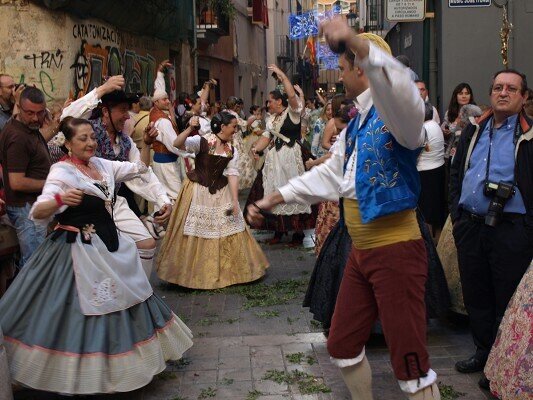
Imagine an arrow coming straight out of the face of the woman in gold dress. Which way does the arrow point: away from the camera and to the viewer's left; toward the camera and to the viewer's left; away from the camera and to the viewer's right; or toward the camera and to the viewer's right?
toward the camera and to the viewer's right

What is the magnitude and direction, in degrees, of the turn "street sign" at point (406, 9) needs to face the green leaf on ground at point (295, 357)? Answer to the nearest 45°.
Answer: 0° — it already faces it

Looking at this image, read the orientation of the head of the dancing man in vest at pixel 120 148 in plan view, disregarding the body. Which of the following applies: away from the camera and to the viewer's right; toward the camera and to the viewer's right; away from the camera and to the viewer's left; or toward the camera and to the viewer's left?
toward the camera and to the viewer's right

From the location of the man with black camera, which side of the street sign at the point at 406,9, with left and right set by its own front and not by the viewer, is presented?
front

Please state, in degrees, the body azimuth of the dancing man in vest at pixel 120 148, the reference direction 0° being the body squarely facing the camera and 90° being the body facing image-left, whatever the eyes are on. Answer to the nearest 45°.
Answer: approximately 315°

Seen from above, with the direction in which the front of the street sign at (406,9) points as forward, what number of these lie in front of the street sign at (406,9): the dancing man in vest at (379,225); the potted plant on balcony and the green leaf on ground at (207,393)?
2

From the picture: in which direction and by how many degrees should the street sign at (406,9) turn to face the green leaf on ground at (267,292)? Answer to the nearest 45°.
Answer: approximately 45° to its right
